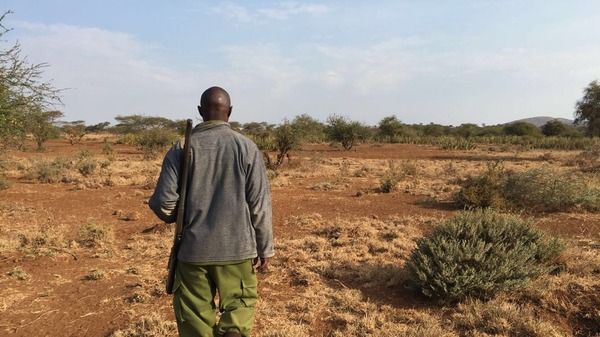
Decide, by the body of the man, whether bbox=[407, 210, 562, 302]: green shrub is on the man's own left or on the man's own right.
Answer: on the man's own right

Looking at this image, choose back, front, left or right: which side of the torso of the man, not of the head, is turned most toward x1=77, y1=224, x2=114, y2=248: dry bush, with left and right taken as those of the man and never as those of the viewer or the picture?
front

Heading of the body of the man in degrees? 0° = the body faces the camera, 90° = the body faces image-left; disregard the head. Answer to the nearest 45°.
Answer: approximately 180°

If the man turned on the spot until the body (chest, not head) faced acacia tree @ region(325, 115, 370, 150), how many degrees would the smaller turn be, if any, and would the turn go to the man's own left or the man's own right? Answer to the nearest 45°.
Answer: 0° — they already face it

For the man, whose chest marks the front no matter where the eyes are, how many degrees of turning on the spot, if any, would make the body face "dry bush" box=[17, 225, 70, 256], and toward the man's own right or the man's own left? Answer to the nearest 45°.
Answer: approximately 45° to the man's own left

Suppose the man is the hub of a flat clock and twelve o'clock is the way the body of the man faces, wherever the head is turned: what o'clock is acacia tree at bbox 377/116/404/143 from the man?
The acacia tree is roughly at 1 o'clock from the man.

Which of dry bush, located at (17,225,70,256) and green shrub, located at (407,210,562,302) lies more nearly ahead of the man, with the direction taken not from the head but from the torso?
the dry bush

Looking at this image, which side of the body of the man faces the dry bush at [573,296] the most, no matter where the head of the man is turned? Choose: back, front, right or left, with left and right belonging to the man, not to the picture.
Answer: right

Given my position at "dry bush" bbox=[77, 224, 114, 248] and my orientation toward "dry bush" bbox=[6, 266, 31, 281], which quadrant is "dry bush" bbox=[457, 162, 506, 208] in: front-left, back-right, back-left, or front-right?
back-left

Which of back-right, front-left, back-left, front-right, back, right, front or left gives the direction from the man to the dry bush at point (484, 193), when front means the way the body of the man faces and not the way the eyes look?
front-right

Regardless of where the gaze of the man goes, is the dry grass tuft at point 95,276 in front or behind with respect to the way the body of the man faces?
in front

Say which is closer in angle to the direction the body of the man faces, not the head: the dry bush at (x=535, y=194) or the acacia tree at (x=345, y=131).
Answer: the acacia tree

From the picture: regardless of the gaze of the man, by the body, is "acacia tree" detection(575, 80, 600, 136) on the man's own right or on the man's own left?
on the man's own right

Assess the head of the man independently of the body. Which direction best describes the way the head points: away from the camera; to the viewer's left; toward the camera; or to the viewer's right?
away from the camera
